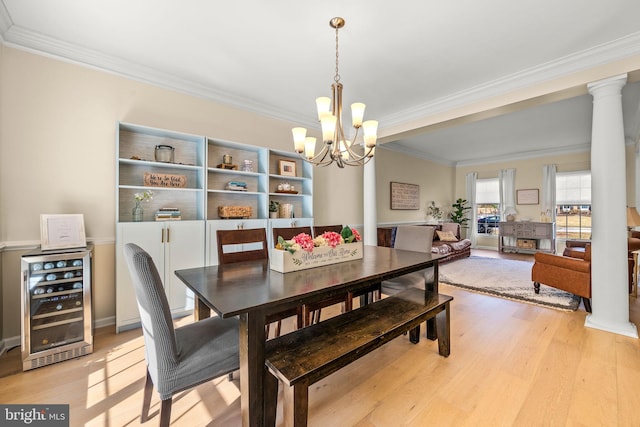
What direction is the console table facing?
toward the camera

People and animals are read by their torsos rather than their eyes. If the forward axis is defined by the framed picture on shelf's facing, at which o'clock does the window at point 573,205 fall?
The window is roughly at 10 o'clock from the framed picture on shelf.

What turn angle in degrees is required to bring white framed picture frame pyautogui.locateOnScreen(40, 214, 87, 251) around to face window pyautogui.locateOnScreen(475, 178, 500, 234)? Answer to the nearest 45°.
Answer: approximately 90° to its left

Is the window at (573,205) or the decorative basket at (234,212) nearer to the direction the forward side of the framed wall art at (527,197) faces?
the decorative basket

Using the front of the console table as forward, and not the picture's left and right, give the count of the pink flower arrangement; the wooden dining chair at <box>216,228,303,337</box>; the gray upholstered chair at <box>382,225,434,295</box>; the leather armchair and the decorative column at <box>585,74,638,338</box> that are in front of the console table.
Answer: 5

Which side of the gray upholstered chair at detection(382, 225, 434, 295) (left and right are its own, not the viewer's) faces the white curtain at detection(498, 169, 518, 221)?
back

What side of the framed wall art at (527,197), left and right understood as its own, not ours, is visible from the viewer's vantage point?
front

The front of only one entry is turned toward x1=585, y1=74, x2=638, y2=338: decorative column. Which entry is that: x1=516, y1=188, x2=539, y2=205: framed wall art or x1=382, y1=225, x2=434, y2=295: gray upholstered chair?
the framed wall art

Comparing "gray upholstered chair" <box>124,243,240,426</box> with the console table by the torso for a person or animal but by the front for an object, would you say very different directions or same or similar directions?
very different directions

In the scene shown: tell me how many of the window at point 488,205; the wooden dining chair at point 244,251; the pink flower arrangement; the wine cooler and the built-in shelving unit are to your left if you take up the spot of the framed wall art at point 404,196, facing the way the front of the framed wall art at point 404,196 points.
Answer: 1

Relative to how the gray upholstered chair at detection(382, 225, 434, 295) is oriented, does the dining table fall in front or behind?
in front

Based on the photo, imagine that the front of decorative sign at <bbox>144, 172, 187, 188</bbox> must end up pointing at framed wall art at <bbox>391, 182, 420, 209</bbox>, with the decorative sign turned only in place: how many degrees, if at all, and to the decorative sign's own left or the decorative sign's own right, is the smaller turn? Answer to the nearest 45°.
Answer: approximately 90° to the decorative sign's own left

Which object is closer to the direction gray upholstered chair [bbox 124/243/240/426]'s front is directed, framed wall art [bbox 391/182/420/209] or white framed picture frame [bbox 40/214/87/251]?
the framed wall art

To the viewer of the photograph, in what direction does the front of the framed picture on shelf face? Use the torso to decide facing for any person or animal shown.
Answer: facing the viewer and to the right of the viewer

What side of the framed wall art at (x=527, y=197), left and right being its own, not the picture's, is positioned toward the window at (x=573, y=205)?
left

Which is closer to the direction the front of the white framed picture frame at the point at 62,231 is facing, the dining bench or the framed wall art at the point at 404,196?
the dining bench

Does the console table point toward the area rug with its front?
yes

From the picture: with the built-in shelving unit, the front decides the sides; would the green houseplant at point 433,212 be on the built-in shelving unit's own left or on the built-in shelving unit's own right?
on the built-in shelving unit's own left

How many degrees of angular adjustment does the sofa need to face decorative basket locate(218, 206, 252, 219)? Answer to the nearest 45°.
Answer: approximately 90° to its right
